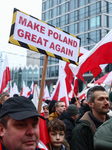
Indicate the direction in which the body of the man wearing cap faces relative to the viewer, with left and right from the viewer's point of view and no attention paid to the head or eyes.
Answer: facing the viewer and to the right of the viewer

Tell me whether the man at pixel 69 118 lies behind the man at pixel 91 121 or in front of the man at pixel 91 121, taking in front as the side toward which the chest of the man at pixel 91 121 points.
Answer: behind

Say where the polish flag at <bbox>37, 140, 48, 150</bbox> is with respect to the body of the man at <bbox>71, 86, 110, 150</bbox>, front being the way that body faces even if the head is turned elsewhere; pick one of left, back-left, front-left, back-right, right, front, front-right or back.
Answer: back-right

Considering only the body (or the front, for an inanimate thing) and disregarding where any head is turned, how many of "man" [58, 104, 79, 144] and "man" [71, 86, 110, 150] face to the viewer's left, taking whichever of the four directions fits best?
0

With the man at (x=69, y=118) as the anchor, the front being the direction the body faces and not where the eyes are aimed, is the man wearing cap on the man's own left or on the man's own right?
on the man's own right

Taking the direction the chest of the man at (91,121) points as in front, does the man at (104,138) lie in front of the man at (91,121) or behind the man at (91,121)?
in front

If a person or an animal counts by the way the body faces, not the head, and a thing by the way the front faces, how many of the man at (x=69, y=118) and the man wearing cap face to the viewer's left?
0

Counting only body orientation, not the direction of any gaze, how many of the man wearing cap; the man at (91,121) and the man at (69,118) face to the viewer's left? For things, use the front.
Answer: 0

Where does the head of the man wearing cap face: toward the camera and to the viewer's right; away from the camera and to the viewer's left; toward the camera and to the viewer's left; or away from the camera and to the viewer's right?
toward the camera and to the viewer's right

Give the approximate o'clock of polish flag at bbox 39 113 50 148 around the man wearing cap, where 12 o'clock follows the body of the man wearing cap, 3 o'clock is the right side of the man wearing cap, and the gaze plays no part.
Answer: The polish flag is roughly at 8 o'clock from the man wearing cap.

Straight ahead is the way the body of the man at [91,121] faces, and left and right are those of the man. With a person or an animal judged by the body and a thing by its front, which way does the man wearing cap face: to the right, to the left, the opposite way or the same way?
the same way
